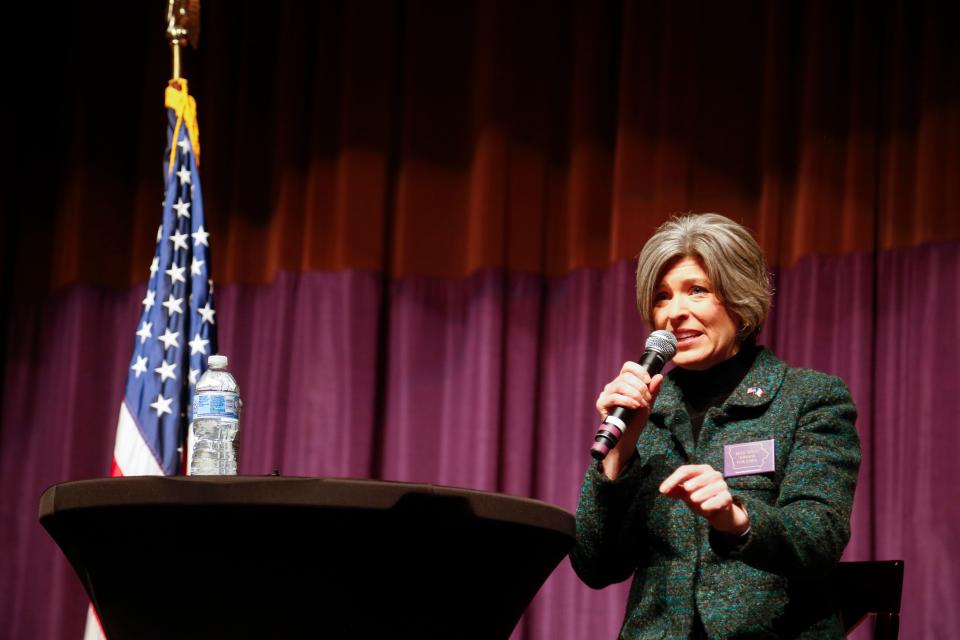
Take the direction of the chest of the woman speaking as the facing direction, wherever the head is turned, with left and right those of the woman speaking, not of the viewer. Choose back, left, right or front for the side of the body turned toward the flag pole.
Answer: right

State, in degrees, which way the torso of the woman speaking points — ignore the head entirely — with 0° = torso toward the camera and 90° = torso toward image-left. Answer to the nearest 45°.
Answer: approximately 45°

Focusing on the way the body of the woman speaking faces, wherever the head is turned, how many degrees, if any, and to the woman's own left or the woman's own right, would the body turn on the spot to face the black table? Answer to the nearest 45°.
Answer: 0° — they already face it

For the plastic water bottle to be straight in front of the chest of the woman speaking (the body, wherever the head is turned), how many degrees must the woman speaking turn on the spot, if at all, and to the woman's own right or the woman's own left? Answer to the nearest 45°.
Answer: approximately 45° to the woman's own right
